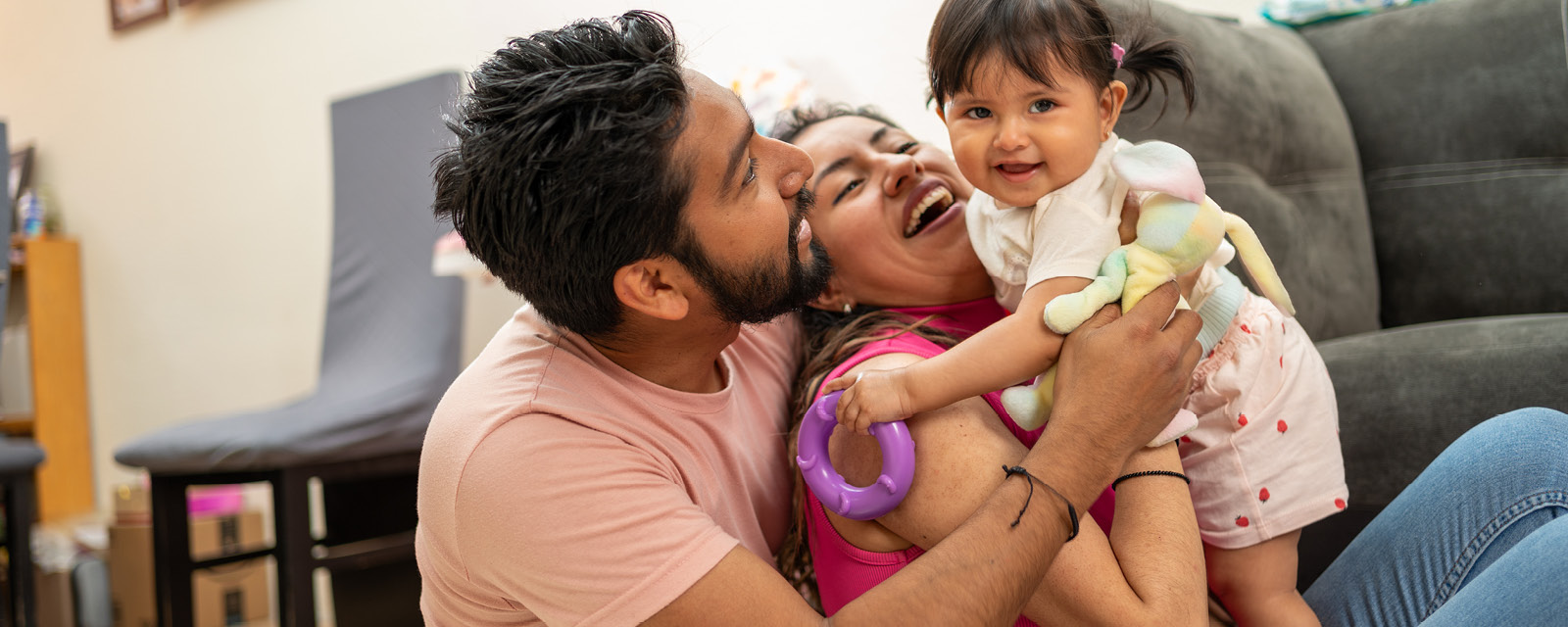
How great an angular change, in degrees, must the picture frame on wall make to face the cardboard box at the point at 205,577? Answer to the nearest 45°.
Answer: approximately 45° to its left

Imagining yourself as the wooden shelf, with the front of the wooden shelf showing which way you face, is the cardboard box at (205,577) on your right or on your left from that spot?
on your left

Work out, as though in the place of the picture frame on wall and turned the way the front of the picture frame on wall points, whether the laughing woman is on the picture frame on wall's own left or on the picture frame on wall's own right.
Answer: on the picture frame on wall's own left

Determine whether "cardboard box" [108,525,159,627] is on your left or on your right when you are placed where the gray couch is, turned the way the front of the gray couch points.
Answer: on your right

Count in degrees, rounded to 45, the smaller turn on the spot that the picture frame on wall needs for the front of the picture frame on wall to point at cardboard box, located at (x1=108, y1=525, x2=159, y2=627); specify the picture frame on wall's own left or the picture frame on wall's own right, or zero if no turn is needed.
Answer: approximately 45° to the picture frame on wall's own left

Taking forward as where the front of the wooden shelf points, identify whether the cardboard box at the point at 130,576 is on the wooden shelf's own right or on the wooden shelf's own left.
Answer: on the wooden shelf's own left

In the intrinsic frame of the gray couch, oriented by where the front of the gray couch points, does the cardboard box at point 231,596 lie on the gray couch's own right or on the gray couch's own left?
on the gray couch's own right
